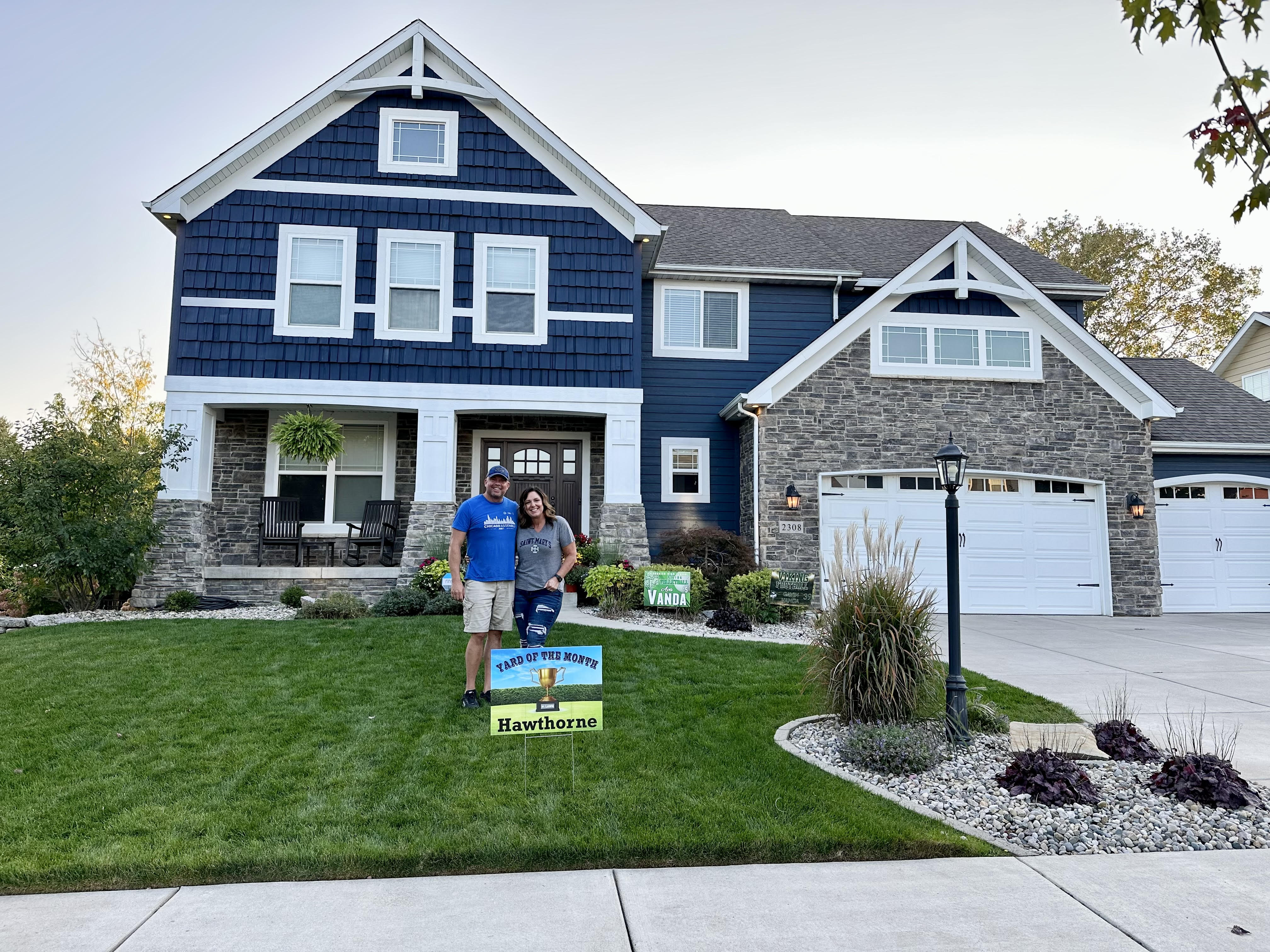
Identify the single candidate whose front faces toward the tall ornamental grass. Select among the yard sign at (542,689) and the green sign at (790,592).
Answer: the green sign

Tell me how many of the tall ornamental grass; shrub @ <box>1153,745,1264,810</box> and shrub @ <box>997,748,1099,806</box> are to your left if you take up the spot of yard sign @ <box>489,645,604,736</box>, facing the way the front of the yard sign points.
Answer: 3

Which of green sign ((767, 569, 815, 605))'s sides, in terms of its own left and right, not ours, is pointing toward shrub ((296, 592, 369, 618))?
right

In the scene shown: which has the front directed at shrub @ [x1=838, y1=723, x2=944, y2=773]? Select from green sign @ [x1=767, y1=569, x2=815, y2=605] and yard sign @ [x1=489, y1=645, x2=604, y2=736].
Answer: the green sign

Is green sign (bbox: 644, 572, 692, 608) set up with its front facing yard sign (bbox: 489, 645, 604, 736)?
yes

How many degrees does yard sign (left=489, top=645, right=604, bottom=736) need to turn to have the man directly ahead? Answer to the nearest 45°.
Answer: approximately 180°

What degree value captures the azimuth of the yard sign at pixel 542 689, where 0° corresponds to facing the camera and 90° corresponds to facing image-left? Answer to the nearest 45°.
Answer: approximately 0°
